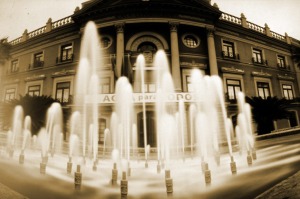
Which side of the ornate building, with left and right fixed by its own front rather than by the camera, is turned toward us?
front
